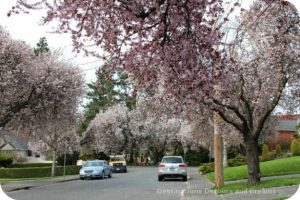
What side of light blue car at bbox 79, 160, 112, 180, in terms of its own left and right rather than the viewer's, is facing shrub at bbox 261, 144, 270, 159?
left

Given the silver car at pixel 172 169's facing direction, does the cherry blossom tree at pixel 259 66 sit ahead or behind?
behind

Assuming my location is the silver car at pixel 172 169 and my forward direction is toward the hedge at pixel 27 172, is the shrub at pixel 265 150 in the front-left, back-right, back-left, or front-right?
back-right

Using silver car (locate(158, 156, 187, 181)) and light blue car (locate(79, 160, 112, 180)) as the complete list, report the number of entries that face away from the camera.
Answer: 1

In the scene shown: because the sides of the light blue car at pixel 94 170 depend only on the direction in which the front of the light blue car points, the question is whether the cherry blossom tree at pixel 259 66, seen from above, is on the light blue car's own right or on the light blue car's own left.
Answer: on the light blue car's own left

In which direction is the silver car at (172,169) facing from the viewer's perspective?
away from the camera

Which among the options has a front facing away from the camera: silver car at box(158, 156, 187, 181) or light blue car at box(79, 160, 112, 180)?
silver car at box(158, 156, 187, 181)

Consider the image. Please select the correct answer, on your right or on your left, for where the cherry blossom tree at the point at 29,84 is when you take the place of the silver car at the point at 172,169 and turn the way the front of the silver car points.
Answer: on your left

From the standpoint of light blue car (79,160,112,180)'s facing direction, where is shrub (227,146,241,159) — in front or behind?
behind
